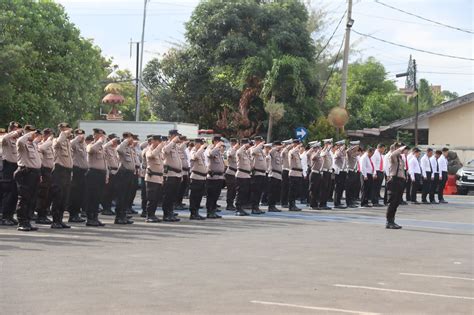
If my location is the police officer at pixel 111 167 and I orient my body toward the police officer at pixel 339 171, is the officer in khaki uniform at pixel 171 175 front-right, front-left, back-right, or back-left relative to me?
front-right

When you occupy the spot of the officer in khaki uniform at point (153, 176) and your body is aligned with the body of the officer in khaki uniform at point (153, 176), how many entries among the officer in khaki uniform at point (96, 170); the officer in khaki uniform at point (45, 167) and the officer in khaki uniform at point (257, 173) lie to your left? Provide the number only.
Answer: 1

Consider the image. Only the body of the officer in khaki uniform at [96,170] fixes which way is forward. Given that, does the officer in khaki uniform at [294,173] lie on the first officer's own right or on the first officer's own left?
on the first officer's own left

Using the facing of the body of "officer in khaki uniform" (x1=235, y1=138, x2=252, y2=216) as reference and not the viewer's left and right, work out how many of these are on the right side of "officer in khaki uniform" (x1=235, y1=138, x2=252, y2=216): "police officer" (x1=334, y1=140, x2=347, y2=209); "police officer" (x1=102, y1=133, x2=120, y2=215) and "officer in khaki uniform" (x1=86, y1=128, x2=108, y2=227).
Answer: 2

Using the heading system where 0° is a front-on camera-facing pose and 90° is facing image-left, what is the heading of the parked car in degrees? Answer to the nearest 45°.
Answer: approximately 45°

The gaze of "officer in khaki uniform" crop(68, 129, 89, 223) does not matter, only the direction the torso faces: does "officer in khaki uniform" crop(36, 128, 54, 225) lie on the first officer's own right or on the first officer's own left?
on the first officer's own right

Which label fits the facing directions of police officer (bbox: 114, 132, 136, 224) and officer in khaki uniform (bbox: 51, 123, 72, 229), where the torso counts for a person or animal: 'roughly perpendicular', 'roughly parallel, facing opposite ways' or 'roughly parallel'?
roughly parallel

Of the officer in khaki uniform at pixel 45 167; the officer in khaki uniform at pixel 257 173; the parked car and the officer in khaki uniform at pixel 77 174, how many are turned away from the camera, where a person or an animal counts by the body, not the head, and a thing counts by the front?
0

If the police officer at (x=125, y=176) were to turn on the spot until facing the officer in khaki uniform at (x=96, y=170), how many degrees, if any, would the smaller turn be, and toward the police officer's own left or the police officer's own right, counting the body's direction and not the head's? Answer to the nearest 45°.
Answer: approximately 90° to the police officer's own right
